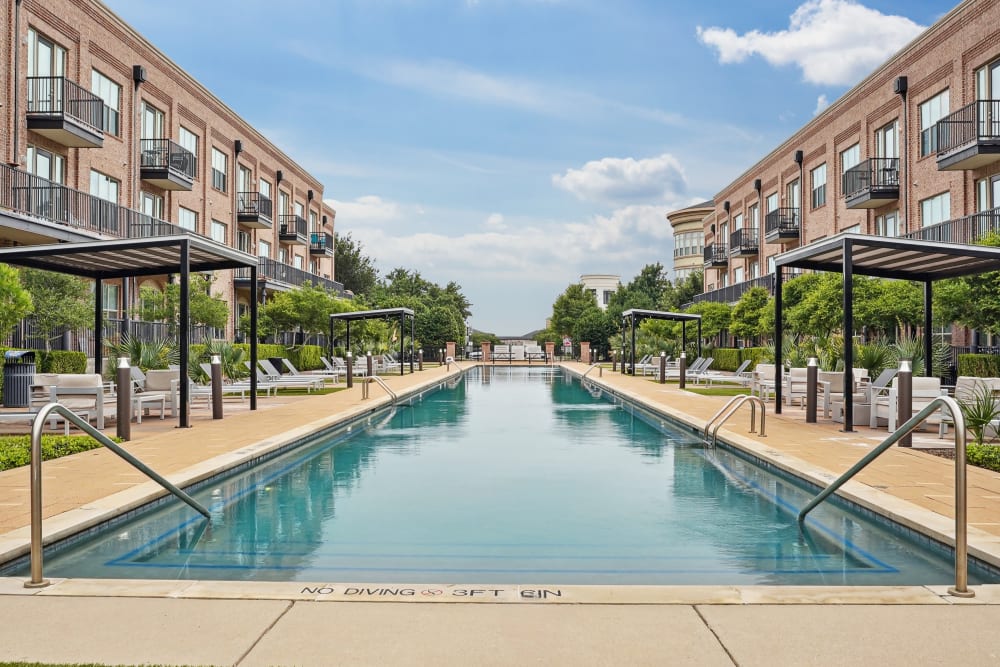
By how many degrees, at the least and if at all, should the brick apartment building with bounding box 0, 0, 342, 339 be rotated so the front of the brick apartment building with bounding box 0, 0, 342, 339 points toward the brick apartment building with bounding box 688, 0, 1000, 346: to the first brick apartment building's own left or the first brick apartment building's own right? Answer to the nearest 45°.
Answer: approximately 45° to the first brick apartment building's own left

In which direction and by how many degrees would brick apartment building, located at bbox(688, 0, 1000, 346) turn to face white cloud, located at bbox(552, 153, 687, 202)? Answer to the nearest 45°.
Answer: approximately 90° to its right

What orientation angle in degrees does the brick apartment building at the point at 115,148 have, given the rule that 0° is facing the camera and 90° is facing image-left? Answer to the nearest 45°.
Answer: approximately 315°

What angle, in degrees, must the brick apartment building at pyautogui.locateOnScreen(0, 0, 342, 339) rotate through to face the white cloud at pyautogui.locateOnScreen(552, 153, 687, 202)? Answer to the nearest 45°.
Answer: approximately 90° to its left

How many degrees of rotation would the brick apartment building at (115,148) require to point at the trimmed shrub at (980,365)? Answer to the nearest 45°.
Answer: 0° — it already faces it

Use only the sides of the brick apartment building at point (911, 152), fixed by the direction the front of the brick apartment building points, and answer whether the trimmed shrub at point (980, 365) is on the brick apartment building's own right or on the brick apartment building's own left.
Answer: on the brick apartment building's own left

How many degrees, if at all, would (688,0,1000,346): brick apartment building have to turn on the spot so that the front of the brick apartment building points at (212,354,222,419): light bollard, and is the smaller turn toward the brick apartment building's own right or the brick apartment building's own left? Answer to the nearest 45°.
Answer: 0° — it already faces it

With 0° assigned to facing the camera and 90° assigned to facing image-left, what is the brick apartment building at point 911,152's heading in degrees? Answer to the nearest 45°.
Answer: approximately 45°

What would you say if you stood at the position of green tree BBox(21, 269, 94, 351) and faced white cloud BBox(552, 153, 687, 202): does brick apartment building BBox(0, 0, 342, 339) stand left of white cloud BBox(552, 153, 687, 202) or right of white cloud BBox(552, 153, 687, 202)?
left
